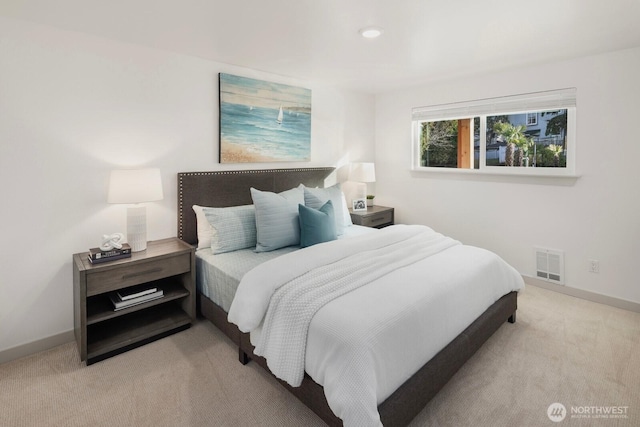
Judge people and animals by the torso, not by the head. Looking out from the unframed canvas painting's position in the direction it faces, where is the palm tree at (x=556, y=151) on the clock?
The palm tree is roughly at 9 o'clock from the unframed canvas painting.

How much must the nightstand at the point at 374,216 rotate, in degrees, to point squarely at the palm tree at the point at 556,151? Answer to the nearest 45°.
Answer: approximately 45° to its left

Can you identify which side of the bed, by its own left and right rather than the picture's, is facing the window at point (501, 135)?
left

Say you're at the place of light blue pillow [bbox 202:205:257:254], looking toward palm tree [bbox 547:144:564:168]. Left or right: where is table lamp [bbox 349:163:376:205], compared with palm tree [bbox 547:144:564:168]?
left

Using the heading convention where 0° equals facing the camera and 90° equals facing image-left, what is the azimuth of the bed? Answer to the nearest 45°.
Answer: approximately 315°

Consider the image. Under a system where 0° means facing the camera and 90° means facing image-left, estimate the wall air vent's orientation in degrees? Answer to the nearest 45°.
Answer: approximately 45°

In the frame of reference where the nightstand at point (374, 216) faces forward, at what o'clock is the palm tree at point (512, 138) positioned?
The palm tree is roughly at 9 o'clock from the nightstand.

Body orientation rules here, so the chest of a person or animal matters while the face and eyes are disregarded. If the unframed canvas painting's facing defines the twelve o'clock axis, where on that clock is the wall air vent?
The wall air vent is roughly at 11 o'clock from the unframed canvas painting.
